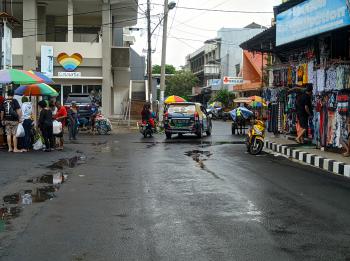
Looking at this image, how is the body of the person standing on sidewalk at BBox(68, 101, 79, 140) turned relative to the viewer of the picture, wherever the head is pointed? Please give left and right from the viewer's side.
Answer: facing the viewer

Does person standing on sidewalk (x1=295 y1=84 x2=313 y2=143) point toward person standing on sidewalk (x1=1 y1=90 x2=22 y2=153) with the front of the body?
no

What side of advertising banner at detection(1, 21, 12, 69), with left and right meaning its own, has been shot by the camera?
front

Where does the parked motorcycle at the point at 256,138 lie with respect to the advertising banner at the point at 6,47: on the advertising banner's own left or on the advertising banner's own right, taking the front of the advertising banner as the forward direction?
on the advertising banner's own left

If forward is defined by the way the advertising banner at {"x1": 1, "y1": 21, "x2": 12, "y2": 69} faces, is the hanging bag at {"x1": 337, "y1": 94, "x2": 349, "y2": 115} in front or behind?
in front

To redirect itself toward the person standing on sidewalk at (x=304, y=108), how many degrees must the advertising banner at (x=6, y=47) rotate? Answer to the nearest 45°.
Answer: approximately 45° to its left
